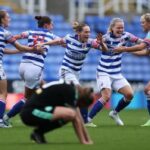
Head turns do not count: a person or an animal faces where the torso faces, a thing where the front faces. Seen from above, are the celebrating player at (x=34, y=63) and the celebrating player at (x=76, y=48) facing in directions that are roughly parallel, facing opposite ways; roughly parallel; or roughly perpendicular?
roughly perpendicular

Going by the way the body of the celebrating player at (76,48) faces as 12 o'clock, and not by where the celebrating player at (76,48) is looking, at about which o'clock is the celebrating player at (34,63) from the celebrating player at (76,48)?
the celebrating player at (34,63) is roughly at 4 o'clock from the celebrating player at (76,48).

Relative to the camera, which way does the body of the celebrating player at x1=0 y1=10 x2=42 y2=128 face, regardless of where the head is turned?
to the viewer's right

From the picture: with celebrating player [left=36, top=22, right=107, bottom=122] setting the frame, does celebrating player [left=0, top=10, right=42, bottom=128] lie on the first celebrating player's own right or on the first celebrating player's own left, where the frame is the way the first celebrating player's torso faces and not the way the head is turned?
on the first celebrating player's own right

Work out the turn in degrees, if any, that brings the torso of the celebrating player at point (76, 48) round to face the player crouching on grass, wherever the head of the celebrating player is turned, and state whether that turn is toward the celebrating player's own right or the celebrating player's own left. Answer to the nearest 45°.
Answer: approximately 45° to the celebrating player's own right
